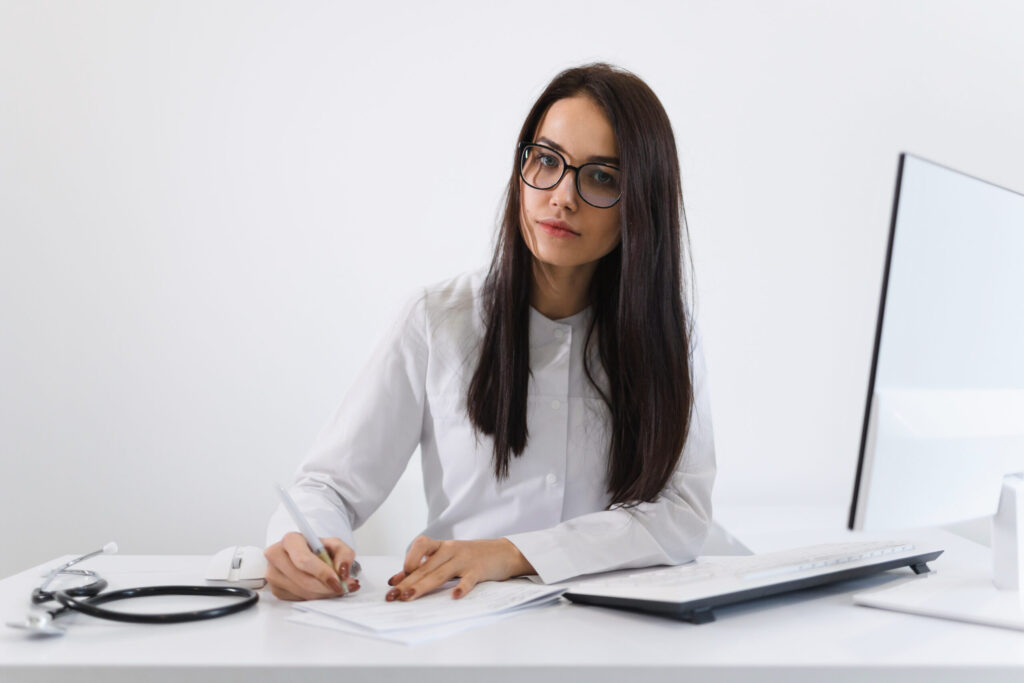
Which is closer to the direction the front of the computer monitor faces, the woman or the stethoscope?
the woman

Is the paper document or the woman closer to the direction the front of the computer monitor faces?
the woman

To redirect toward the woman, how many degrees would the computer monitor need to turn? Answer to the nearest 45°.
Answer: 0° — it already faces them

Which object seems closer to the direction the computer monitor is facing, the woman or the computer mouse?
the woman

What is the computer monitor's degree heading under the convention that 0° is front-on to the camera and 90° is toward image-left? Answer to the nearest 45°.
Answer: approximately 135°
